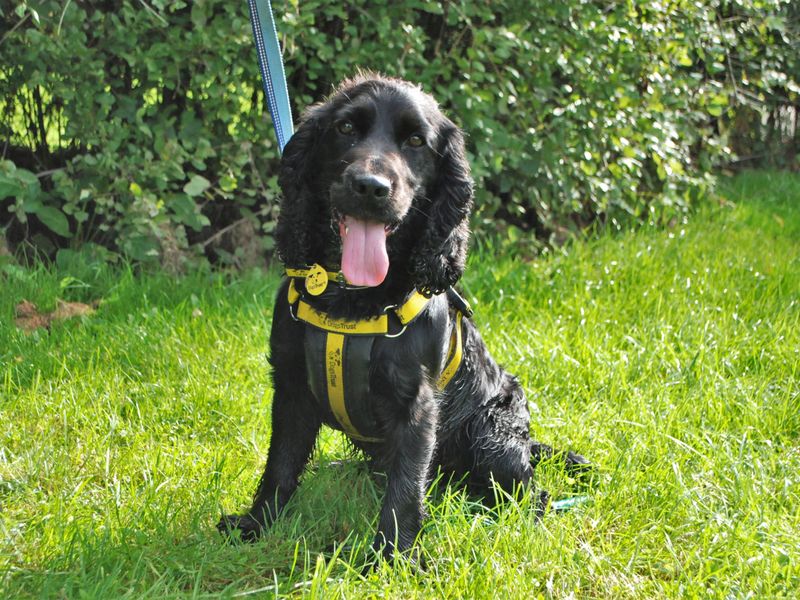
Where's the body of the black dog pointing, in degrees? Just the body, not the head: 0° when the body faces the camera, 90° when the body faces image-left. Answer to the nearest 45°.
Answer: approximately 45°
